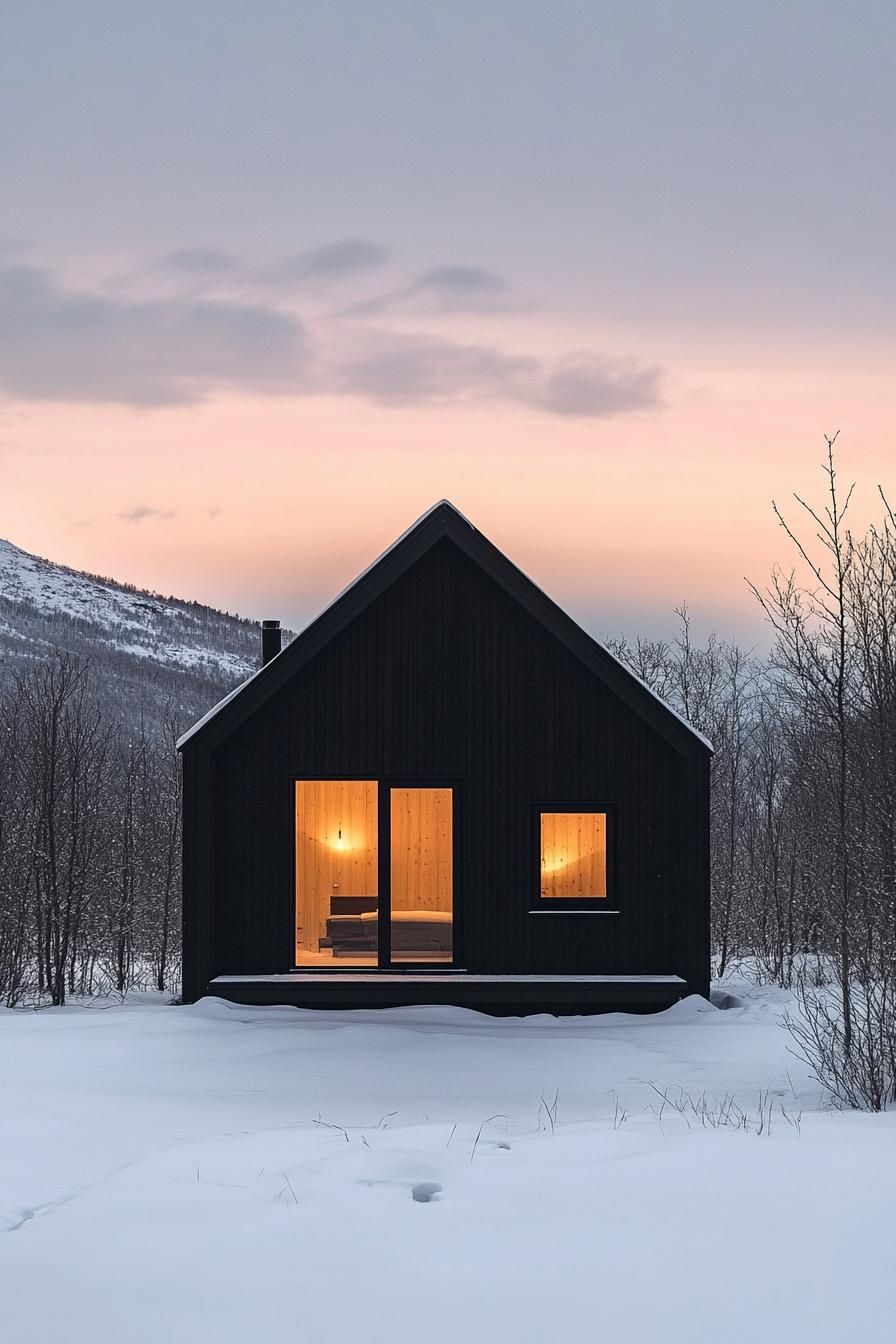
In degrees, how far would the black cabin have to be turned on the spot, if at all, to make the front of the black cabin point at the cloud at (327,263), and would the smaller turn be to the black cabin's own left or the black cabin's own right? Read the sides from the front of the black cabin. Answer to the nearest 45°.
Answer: approximately 180°

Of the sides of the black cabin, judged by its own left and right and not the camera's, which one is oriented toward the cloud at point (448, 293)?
back

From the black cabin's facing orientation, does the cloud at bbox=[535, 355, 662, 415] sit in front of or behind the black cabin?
behind

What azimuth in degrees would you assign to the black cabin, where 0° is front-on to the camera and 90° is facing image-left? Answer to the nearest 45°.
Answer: approximately 0°

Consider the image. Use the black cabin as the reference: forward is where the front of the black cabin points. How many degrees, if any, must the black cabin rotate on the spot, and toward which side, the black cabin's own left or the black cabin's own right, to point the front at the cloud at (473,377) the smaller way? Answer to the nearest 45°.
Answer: approximately 180°

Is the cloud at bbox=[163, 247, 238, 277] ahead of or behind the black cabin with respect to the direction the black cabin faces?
behind
